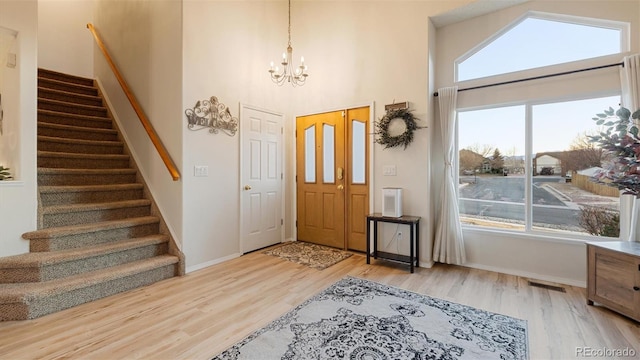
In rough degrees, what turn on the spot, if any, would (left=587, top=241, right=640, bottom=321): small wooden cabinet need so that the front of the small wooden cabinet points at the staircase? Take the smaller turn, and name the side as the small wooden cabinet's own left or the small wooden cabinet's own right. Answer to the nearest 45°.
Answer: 0° — it already faces it

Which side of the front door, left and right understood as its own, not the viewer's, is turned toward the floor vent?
left

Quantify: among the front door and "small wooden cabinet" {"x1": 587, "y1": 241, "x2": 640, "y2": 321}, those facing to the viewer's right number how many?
0

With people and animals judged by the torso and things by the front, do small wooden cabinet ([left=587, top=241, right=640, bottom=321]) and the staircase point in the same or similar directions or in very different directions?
very different directions

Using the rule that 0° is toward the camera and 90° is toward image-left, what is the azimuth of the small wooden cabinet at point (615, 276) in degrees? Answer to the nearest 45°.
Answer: approximately 45°

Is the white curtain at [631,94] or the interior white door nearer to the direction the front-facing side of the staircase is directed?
the white curtain

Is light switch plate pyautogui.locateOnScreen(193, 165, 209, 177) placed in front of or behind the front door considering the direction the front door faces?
in front
